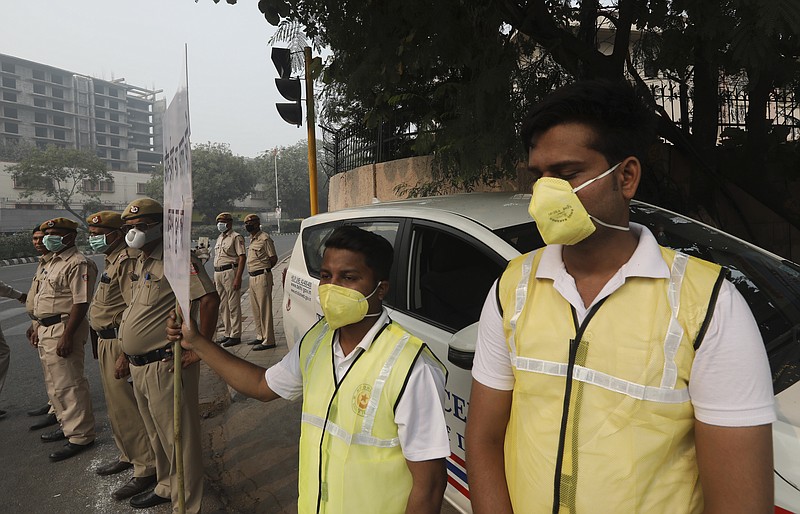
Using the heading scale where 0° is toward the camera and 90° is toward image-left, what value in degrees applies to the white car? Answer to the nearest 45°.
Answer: approximately 315°

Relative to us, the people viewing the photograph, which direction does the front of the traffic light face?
facing to the left of the viewer

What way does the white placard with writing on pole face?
to the viewer's left

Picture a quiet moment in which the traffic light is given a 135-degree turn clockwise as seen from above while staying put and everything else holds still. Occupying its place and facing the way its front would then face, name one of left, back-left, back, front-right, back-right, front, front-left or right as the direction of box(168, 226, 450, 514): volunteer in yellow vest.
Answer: back-right

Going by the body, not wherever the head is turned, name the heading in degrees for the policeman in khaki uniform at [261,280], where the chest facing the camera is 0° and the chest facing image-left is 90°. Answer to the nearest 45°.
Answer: approximately 45°

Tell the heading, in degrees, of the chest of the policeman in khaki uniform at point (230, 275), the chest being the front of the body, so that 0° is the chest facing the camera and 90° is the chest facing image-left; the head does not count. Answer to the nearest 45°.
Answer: approximately 45°

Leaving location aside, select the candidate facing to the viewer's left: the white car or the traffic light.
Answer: the traffic light

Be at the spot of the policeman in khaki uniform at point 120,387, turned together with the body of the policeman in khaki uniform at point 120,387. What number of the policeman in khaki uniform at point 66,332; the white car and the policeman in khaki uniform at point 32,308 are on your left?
1

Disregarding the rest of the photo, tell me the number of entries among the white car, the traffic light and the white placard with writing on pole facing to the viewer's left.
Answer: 2
